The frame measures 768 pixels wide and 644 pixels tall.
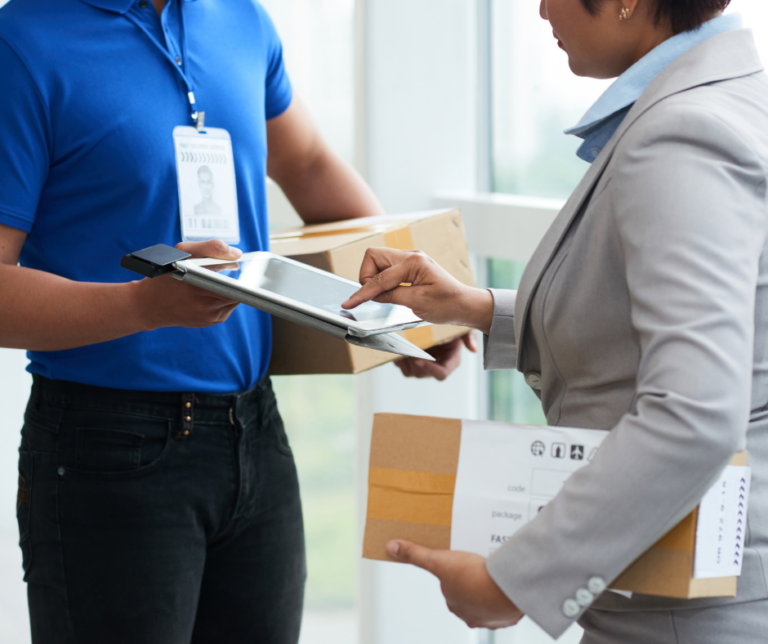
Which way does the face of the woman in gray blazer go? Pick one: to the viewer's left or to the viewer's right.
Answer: to the viewer's left

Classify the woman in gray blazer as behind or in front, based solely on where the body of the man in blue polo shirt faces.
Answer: in front

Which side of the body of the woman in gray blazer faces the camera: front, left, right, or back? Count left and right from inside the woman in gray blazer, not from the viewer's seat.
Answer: left

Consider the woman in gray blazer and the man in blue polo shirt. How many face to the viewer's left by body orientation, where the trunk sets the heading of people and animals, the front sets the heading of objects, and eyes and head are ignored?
1

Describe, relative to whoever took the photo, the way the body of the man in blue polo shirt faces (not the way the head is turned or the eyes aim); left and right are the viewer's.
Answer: facing the viewer and to the right of the viewer

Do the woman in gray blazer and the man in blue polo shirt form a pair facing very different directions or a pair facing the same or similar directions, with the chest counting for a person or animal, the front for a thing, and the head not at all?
very different directions
